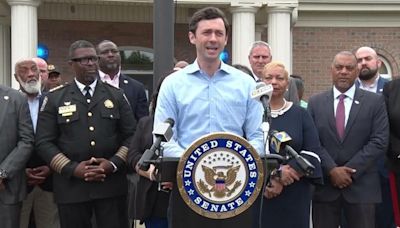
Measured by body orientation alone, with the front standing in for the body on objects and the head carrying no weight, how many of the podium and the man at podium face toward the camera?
2

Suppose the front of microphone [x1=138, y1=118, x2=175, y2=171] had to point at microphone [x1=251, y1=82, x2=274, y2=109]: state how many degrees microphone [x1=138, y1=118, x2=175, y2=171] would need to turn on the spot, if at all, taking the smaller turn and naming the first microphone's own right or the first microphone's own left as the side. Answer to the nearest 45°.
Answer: approximately 45° to the first microphone's own right

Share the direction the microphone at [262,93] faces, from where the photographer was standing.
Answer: facing away from the viewer and to the left of the viewer

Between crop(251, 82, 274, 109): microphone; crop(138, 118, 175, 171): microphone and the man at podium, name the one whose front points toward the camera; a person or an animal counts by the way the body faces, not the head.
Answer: the man at podium

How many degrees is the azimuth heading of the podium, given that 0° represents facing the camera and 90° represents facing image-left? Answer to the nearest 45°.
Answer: approximately 0°

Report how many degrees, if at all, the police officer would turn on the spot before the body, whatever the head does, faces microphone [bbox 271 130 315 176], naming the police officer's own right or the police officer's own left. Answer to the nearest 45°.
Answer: approximately 45° to the police officer's own left

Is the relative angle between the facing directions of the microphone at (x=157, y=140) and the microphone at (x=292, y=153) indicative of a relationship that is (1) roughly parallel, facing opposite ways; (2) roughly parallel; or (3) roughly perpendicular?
roughly perpendicular

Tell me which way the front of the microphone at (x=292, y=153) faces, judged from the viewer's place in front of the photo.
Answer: facing away from the viewer and to the left of the viewer

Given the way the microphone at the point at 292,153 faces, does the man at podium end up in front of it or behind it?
in front
